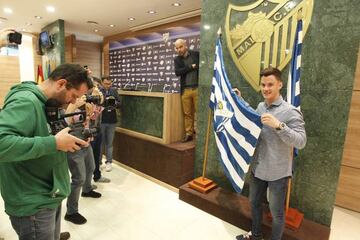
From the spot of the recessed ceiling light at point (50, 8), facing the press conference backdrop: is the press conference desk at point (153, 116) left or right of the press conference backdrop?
right

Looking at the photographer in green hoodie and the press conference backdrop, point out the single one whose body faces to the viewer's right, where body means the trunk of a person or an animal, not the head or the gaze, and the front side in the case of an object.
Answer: the photographer in green hoodie

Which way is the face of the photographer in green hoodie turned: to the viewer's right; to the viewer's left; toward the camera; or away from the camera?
to the viewer's right

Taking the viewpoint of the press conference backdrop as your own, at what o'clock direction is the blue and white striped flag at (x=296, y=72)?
The blue and white striped flag is roughly at 10 o'clock from the press conference backdrop.

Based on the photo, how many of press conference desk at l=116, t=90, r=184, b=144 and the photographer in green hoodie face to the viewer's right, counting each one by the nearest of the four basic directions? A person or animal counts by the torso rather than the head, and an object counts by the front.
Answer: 1

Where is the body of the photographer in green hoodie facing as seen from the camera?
to the viewer's right

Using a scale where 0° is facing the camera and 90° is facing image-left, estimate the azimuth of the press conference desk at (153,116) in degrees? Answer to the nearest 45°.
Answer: approximately 45°

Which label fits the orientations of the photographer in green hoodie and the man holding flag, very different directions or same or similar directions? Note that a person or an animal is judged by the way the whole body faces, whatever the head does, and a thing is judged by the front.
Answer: very different directions

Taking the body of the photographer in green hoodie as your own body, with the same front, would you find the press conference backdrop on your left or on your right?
on your left

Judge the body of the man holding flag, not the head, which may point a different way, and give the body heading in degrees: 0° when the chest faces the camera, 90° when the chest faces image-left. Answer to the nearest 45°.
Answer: approximately 45°
